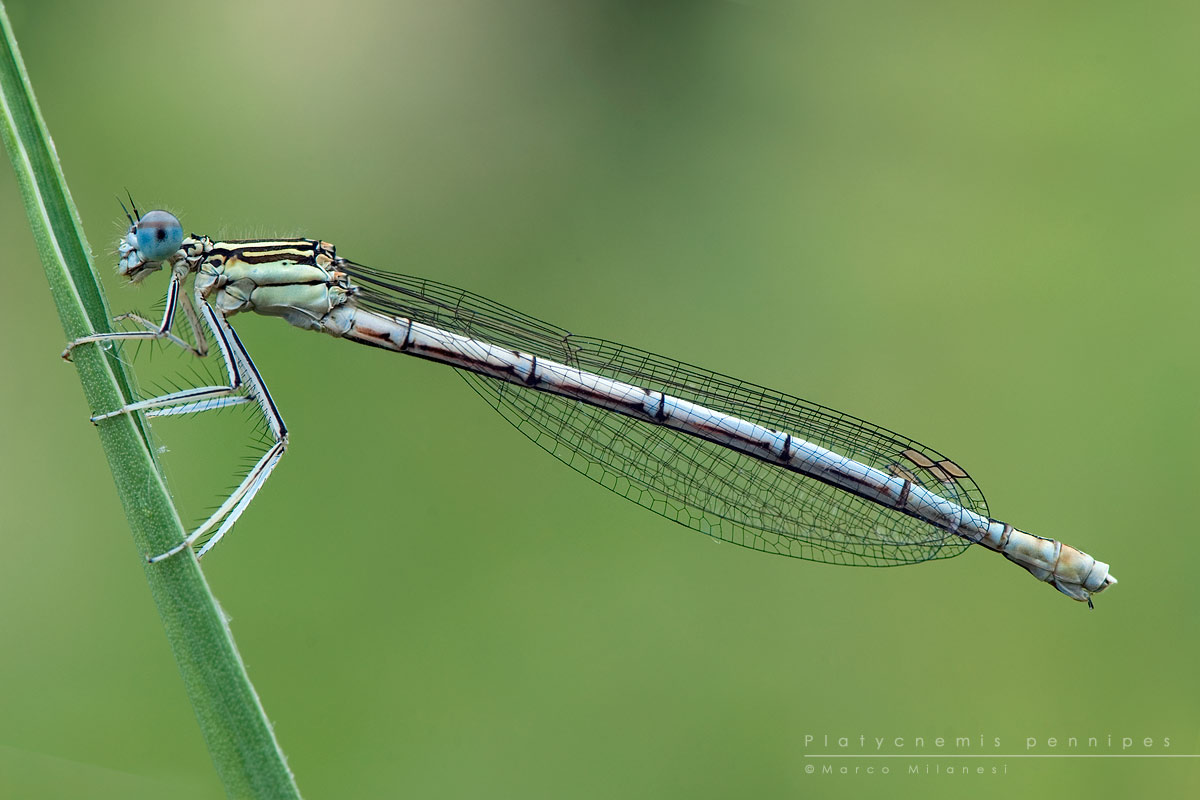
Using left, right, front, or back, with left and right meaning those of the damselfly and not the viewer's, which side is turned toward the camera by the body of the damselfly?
left
